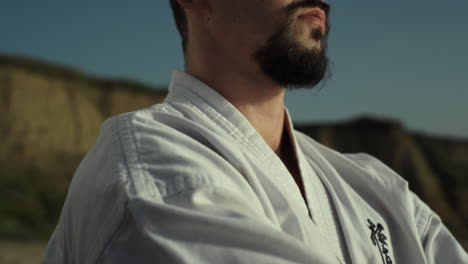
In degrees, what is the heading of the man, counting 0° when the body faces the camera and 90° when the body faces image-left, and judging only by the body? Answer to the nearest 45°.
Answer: approximately 315°

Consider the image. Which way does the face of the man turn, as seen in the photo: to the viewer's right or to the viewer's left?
to the viewer's right
